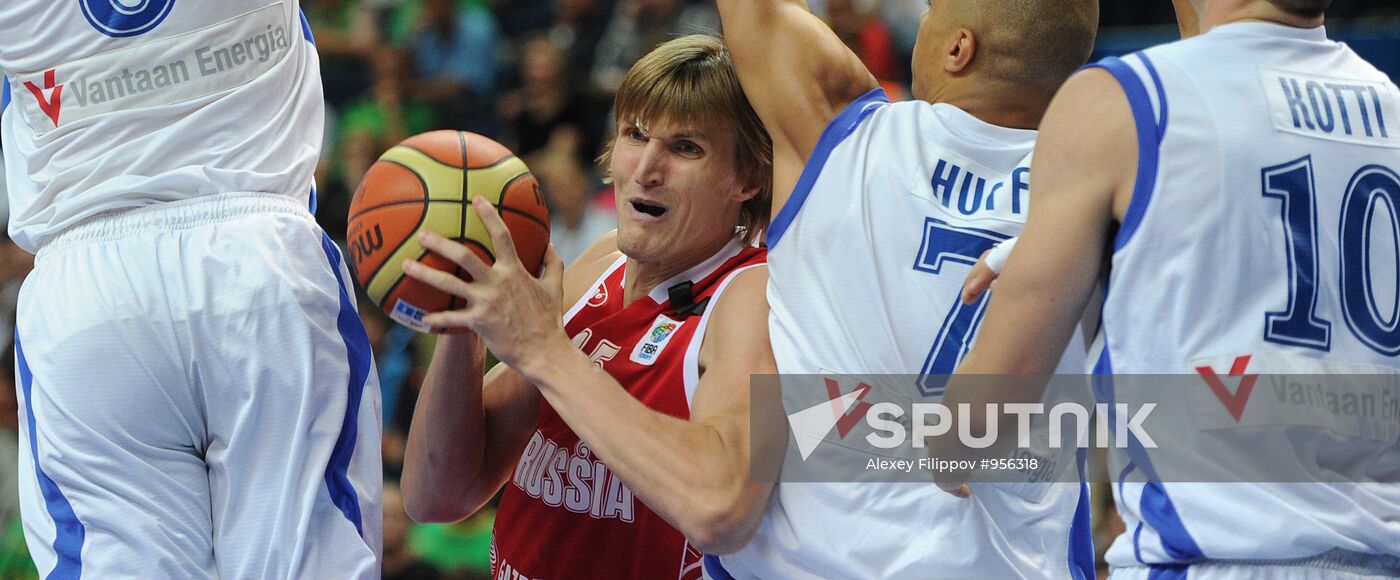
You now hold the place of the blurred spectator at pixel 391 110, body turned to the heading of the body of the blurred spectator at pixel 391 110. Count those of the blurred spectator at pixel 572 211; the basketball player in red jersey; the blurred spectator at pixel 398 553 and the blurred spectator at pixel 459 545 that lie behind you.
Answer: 0

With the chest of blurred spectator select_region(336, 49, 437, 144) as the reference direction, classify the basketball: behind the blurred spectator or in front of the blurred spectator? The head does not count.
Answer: in front

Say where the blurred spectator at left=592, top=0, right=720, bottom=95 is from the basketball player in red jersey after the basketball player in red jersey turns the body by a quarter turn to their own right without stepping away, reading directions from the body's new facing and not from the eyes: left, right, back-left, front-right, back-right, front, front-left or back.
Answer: front-right

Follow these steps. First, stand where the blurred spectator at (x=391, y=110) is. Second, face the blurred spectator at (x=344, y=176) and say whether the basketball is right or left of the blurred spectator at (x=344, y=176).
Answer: left

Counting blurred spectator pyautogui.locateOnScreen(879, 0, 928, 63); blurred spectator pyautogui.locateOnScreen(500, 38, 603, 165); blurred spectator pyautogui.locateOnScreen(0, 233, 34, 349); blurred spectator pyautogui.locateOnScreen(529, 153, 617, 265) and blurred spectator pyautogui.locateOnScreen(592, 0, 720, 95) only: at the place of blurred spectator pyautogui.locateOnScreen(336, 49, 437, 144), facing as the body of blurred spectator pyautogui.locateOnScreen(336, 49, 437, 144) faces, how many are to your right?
1

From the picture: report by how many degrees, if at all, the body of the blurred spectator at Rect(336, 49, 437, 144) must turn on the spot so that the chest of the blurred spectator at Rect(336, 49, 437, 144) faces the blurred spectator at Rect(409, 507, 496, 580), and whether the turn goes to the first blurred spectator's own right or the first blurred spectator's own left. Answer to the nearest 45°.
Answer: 0° — they already face them

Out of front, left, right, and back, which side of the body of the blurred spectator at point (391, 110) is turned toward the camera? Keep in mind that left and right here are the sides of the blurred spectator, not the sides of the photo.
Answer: front

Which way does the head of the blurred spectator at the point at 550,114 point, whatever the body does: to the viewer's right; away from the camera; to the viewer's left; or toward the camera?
toward the camera

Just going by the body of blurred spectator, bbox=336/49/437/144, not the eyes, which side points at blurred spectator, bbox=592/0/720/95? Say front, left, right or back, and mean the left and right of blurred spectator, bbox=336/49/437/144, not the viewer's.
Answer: left

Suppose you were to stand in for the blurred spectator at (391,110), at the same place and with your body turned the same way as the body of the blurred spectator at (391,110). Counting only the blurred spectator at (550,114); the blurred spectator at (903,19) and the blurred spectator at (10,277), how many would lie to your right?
1

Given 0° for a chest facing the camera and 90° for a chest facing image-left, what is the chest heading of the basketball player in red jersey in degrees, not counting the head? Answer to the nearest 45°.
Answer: approximately 45°

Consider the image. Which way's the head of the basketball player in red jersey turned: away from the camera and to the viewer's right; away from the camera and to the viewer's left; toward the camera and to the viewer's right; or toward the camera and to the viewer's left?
toward the camera and to the viewer's left
